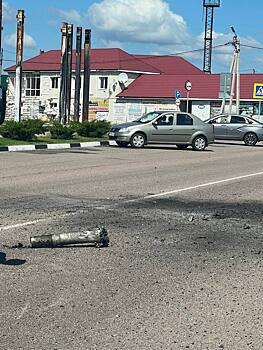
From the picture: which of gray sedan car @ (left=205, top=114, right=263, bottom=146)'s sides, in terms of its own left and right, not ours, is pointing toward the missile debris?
left

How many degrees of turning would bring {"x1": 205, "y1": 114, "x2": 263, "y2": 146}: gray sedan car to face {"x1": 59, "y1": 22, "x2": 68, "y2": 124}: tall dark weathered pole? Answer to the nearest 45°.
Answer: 0° — it already faces it

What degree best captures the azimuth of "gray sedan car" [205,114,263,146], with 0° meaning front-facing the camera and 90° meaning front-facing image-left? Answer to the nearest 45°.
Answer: approximately 90°

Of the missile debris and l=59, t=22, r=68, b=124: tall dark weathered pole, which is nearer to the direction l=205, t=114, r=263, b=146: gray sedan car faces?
the tall dark weathered pole

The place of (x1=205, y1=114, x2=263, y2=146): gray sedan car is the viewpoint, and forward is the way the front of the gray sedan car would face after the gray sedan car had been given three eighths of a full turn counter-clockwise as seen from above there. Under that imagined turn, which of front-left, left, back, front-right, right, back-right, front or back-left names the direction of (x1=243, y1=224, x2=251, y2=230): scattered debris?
front-right
